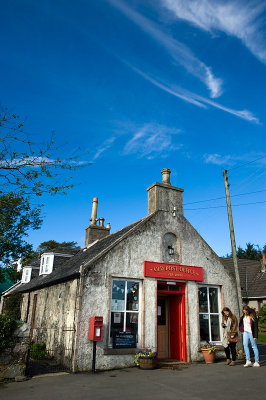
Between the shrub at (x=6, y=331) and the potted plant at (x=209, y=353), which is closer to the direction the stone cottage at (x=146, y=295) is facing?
the potted plant

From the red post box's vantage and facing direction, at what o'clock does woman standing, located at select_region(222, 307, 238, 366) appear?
The woman standing is roughly at 10 o'clock from the red post box.

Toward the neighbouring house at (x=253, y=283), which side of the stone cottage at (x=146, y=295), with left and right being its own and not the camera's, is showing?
left

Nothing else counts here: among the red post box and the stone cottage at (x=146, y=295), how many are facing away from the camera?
0

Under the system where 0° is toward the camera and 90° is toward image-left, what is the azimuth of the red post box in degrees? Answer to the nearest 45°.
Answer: approximately 315°

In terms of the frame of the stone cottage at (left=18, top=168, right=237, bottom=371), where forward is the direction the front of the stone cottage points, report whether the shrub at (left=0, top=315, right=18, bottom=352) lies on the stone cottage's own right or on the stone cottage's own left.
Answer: on the stone cottage's own right

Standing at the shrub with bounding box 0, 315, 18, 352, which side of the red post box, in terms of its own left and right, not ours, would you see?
right

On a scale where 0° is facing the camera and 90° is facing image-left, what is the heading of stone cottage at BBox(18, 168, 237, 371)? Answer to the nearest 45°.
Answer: approximately 315°
